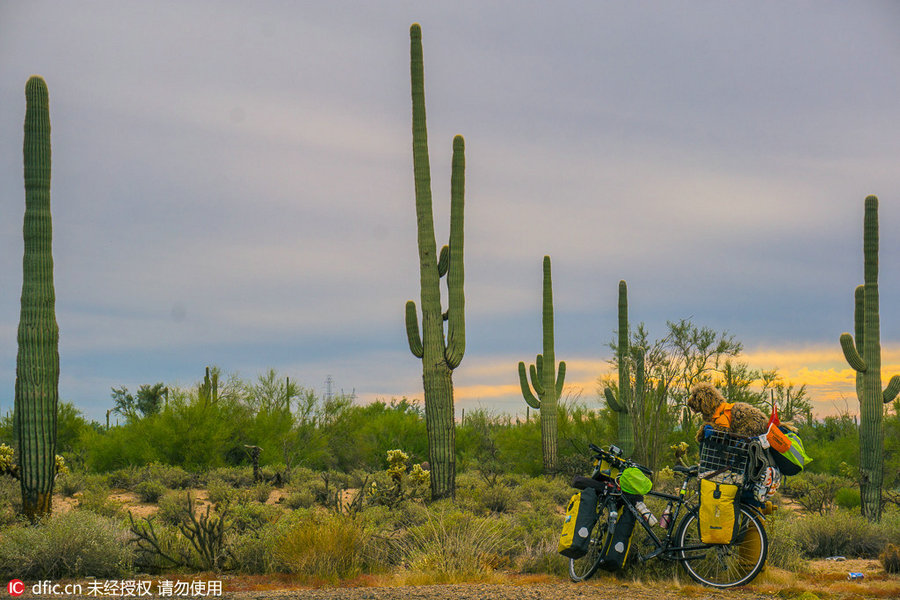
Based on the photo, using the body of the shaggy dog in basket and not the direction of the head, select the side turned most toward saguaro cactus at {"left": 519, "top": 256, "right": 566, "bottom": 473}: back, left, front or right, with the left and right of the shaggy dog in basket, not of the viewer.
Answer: right

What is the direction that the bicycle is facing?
to the viewer's left

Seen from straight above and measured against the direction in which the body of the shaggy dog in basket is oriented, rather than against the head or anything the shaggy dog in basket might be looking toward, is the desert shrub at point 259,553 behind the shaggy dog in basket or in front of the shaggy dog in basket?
in front

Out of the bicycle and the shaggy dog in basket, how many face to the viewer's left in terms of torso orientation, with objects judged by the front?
2

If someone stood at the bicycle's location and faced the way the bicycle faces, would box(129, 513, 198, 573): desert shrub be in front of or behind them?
in front

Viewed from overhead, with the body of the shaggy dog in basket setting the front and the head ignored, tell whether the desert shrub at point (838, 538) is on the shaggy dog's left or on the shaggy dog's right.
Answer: on the shaggy dog's right

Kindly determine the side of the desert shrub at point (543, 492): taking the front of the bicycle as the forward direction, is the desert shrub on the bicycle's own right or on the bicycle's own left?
on the bicycle's own right

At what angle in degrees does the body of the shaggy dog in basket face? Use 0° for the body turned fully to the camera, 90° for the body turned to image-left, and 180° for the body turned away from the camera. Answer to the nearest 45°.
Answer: approximately 90°

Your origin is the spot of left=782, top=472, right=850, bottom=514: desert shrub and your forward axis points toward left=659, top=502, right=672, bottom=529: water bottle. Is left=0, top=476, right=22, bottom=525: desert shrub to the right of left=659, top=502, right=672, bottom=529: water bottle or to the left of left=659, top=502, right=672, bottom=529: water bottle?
right

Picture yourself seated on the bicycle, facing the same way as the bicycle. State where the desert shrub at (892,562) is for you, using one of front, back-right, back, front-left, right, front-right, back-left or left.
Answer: back-right
